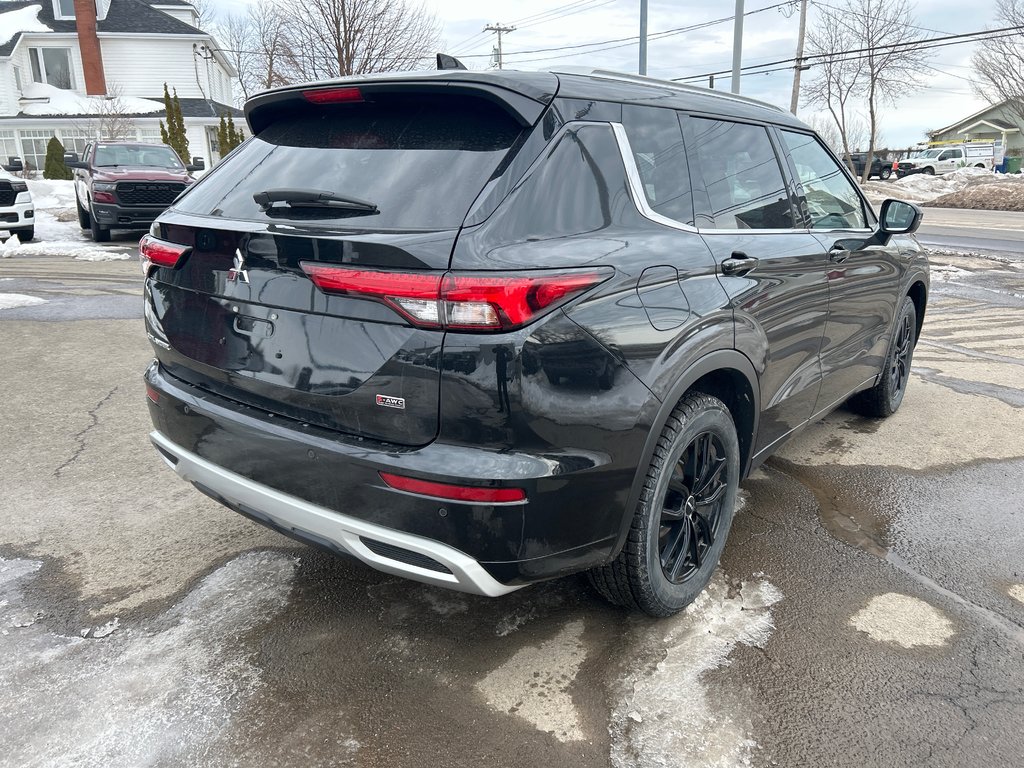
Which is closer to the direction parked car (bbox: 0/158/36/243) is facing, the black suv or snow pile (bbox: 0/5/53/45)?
the black suv

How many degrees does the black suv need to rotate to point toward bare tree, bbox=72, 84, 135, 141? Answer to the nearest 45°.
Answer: approximately 90° to its left

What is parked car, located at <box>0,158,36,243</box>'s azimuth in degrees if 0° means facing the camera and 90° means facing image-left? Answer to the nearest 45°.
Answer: approximately 315°

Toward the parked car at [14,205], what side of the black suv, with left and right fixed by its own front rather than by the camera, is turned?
left

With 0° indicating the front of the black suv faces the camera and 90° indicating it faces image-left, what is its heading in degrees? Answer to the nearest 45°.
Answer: approximately 225°

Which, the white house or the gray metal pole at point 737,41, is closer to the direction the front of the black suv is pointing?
the gray metal pole

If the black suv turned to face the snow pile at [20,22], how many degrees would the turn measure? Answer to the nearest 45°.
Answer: approximately 90° to its left

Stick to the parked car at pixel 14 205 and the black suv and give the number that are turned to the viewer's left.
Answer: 0

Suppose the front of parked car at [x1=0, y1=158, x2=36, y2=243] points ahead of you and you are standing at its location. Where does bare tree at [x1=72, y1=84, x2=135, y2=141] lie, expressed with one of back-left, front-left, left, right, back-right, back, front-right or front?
back-left

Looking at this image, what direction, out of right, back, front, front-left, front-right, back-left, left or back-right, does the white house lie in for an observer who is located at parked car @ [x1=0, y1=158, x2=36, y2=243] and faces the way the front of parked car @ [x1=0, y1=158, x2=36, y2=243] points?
back-left
